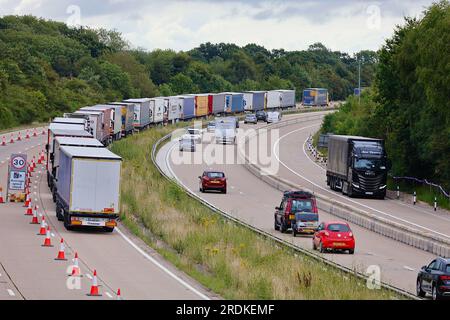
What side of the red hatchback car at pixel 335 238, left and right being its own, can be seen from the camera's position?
back

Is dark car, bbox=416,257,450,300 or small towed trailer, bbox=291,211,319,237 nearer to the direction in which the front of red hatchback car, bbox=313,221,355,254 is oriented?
the small towed trailer

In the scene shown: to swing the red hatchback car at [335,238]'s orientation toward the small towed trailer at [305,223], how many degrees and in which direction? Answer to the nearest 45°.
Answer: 0° — it already faces it

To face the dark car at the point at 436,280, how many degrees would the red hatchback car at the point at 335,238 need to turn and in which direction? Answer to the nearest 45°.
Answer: approximately 180°
